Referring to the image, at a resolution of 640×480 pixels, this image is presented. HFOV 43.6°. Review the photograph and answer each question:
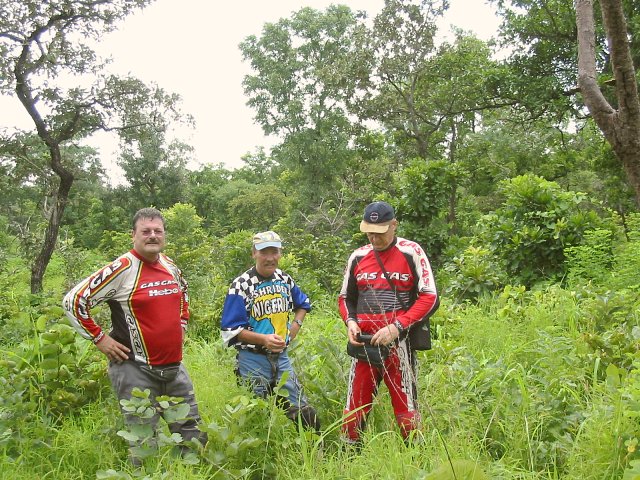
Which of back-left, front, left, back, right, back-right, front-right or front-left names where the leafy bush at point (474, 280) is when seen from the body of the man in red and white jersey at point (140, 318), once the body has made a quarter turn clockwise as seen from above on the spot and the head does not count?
back

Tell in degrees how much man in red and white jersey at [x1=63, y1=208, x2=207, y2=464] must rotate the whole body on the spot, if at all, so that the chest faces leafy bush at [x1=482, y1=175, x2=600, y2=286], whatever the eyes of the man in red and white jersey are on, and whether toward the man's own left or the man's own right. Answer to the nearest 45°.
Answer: approximately 90° to the man's own left

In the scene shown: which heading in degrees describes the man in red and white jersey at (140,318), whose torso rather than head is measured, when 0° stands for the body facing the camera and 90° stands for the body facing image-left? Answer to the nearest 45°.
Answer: approximately 315°

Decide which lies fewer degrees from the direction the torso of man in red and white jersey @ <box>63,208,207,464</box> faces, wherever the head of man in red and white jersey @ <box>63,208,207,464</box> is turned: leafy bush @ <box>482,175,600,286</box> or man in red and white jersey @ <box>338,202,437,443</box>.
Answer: the man in red and white jersey

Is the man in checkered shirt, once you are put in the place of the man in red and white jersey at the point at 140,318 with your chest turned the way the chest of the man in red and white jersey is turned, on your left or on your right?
on your left
